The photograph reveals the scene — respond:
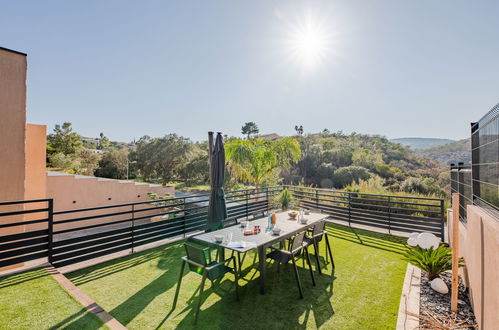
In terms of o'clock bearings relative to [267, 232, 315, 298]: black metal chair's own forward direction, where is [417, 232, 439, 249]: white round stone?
The white round stone is roughly at 4 o'clock from the black metal chair.

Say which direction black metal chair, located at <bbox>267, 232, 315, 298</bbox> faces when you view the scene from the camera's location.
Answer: facing away from the viewer and to the left of the viewer

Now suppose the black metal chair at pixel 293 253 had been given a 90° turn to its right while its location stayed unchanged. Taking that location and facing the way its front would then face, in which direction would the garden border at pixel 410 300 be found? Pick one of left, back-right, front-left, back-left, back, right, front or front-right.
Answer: front-right

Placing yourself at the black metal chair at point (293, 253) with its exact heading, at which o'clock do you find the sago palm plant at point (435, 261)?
The sago palm plant is roughly at 4 o'clock from the black metal chair.

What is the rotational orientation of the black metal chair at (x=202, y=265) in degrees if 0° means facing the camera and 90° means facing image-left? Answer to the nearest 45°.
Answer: approximately 225°

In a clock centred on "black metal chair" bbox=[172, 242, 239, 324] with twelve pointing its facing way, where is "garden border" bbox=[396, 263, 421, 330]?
The garden border is roughly at 2 o'clock from the black metal chair.

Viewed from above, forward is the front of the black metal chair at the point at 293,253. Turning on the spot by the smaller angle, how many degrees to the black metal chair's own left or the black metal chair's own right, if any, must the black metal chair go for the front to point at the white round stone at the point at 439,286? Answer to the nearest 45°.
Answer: approximately 135° to the black metal chair's own right

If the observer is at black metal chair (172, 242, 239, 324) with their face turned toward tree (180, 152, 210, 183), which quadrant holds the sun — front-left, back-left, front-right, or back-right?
front-right

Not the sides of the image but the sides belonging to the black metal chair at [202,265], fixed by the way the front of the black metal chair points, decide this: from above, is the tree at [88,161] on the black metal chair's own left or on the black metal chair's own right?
on the black metal chair's own left

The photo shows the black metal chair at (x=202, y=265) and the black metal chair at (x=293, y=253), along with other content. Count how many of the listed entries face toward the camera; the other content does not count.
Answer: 0

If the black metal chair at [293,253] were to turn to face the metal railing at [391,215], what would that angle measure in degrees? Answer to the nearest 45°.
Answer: approximately 90° to its right

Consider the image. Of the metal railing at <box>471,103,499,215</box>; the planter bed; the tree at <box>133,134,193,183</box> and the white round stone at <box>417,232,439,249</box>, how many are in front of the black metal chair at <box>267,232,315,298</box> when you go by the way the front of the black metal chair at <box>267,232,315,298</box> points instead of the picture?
1

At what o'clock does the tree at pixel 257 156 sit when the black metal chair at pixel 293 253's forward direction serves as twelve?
The tree is roughly at 1 o'clock from the black metal chair.
